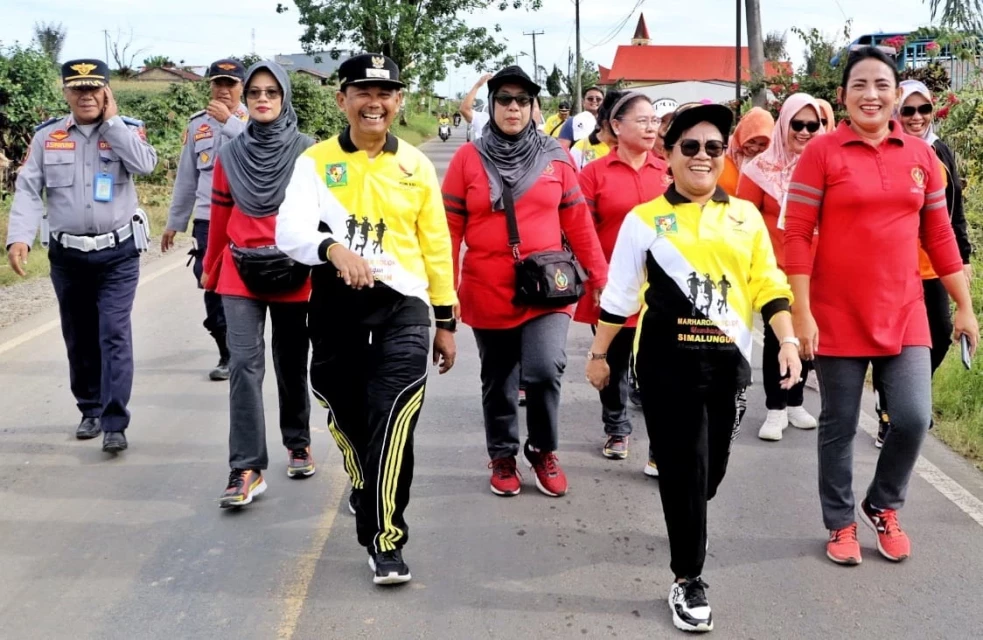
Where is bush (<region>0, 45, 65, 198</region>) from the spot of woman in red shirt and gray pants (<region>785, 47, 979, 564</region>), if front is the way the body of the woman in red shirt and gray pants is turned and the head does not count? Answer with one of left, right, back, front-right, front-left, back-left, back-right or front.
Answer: back-right

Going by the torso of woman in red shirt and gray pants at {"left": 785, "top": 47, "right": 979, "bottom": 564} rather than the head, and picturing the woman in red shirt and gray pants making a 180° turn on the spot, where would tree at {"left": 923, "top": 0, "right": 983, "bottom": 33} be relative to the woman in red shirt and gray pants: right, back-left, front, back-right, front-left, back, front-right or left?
front

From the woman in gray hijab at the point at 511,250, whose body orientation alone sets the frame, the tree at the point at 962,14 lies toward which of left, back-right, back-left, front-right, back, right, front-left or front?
back-left

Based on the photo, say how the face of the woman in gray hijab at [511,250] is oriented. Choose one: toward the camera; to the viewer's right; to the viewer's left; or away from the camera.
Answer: toward the camera

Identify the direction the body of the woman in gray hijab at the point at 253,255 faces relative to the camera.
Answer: toward the camera

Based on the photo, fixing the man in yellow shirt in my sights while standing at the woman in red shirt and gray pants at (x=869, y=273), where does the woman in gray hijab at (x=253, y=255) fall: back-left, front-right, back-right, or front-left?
front-right

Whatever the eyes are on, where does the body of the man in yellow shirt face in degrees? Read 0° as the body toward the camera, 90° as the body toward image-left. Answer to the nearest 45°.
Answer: approximately 0°

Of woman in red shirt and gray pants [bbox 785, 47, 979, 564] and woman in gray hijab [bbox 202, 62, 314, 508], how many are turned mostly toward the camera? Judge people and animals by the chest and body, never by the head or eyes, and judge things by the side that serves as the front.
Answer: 2

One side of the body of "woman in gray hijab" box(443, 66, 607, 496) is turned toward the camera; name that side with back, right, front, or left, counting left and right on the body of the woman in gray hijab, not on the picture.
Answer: front

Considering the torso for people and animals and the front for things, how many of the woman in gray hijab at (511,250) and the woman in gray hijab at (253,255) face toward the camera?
2

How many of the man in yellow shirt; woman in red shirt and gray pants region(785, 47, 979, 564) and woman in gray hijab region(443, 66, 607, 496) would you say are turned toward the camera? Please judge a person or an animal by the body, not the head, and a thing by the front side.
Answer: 3

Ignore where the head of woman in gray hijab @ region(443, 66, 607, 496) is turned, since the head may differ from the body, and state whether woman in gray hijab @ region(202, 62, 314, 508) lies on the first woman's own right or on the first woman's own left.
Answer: on the first woman's own right

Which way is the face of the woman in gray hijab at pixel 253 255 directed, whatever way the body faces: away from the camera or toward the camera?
toward the camera

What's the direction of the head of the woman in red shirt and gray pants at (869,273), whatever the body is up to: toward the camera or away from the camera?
toward the camera

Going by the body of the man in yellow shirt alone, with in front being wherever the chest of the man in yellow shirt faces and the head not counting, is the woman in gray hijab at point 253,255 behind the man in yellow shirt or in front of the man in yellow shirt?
behind

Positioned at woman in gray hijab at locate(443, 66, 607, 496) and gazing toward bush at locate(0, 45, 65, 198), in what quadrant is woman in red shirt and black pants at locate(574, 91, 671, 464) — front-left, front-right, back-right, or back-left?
front-right

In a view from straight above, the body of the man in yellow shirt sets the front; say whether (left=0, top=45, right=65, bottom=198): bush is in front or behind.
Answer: behind
